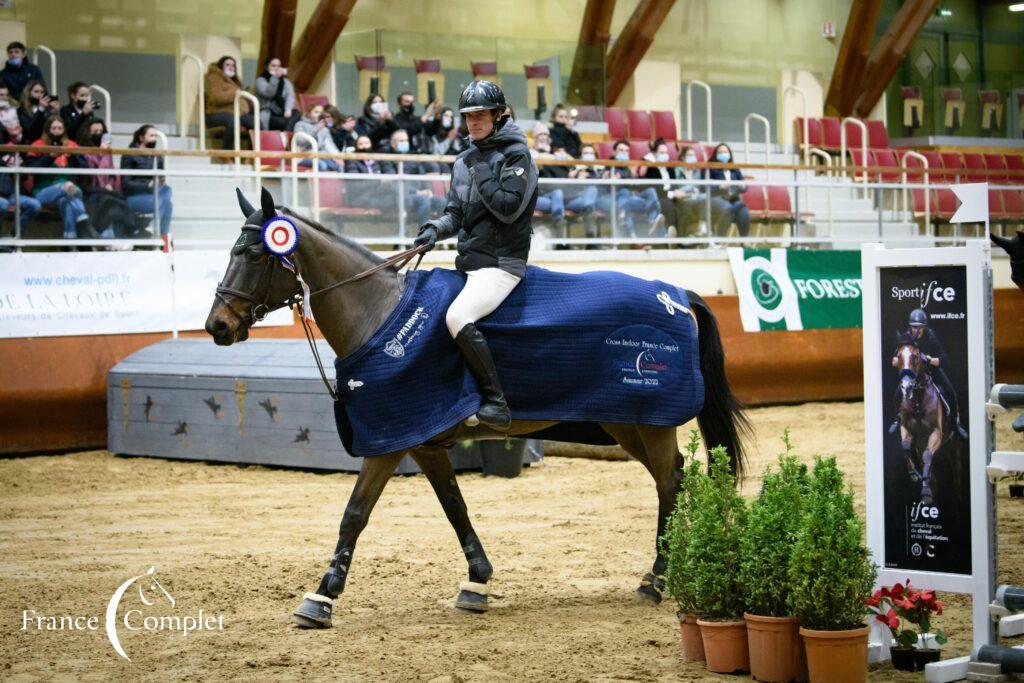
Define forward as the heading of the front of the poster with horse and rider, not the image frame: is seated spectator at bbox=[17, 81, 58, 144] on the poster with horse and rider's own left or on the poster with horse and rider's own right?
on the poster with horse and rider's own right

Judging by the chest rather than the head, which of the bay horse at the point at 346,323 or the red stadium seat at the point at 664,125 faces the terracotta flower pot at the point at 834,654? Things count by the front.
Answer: the red stadium seat

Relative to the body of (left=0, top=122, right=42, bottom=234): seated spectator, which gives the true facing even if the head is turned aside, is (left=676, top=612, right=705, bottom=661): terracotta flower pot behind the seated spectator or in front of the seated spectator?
in front

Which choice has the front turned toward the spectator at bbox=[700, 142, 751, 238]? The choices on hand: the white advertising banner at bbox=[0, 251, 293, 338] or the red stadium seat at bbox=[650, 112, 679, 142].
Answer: the red stadium seat

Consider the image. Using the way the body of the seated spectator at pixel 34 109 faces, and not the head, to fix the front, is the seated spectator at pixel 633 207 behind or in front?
in front

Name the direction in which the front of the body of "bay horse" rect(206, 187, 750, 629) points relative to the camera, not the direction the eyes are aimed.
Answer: to the viewer's left

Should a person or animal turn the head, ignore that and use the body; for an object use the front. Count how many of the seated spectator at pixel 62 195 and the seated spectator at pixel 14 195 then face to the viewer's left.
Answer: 0

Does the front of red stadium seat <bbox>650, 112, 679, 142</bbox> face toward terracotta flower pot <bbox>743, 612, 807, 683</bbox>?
yes

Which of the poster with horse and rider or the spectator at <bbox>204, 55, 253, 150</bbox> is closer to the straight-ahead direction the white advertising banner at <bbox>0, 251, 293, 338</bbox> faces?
the poster with horse and rider

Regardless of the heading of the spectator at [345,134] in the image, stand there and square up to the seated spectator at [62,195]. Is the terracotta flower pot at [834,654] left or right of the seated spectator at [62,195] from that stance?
left

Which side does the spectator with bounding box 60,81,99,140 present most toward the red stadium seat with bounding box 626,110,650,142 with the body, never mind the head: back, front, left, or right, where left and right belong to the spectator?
left

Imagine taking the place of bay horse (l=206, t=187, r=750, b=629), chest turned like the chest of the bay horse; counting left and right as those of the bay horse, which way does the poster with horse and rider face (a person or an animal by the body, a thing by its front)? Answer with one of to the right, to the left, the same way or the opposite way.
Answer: to the left
